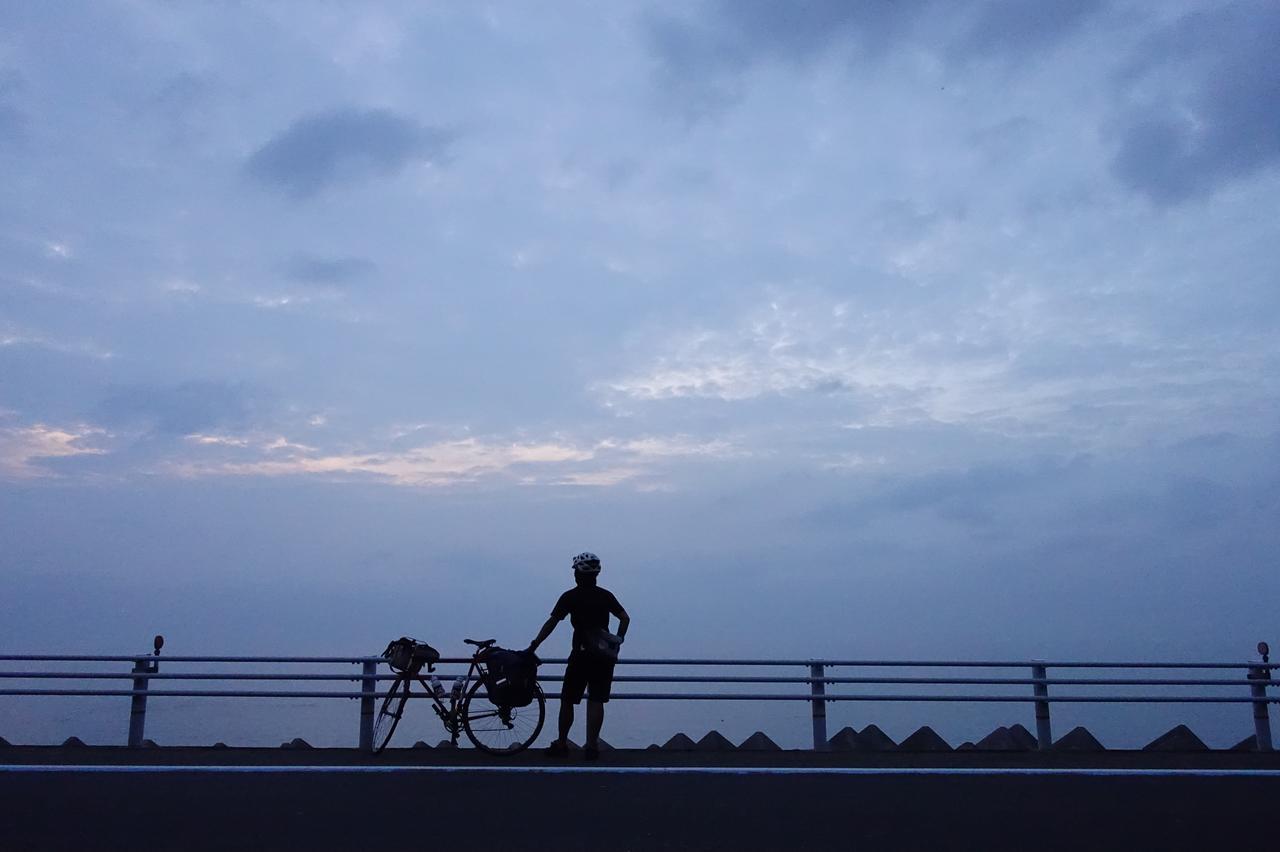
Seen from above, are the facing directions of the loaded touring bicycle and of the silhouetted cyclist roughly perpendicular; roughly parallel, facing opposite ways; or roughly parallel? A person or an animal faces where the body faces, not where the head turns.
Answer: roughly perpendicular

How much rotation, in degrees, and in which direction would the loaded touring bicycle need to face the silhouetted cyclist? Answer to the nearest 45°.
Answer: approximately 135° to its left

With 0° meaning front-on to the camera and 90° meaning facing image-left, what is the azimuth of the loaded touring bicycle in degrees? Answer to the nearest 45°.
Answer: approximately 90°
